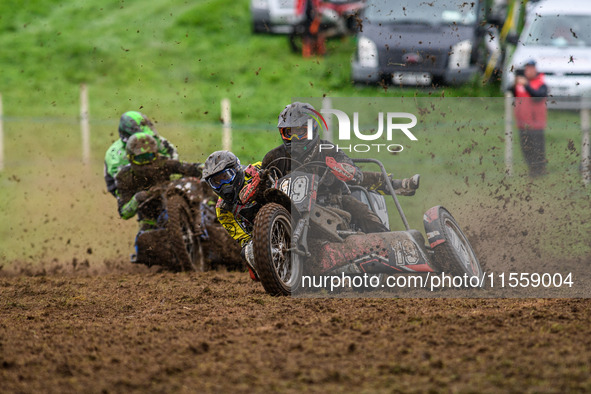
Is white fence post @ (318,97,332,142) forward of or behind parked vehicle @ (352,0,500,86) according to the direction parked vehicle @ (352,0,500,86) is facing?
forward

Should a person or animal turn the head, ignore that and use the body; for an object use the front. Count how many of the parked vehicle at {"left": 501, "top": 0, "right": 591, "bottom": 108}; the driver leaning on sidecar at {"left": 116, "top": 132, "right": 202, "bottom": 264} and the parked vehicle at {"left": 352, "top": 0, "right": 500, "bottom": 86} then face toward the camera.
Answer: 3

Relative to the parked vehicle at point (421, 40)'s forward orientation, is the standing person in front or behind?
in front

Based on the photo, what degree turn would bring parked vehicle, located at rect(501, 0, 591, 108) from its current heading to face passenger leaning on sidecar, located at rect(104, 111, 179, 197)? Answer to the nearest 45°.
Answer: approximately 45° to its right

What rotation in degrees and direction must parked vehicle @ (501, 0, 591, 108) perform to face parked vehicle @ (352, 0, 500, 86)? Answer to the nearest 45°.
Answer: approximately 90° to its right

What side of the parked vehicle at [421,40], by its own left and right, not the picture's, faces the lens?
front

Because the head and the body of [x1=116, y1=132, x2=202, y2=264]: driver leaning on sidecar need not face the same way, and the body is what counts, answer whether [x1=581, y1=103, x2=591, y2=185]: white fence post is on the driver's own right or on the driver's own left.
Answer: on the driver's own left

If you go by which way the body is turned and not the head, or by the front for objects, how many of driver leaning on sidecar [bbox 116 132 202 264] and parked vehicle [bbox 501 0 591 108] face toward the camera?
2

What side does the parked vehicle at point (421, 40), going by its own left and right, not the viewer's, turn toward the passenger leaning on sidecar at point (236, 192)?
front

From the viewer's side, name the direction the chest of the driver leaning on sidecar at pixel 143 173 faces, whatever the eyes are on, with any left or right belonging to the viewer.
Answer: facing the viewer
